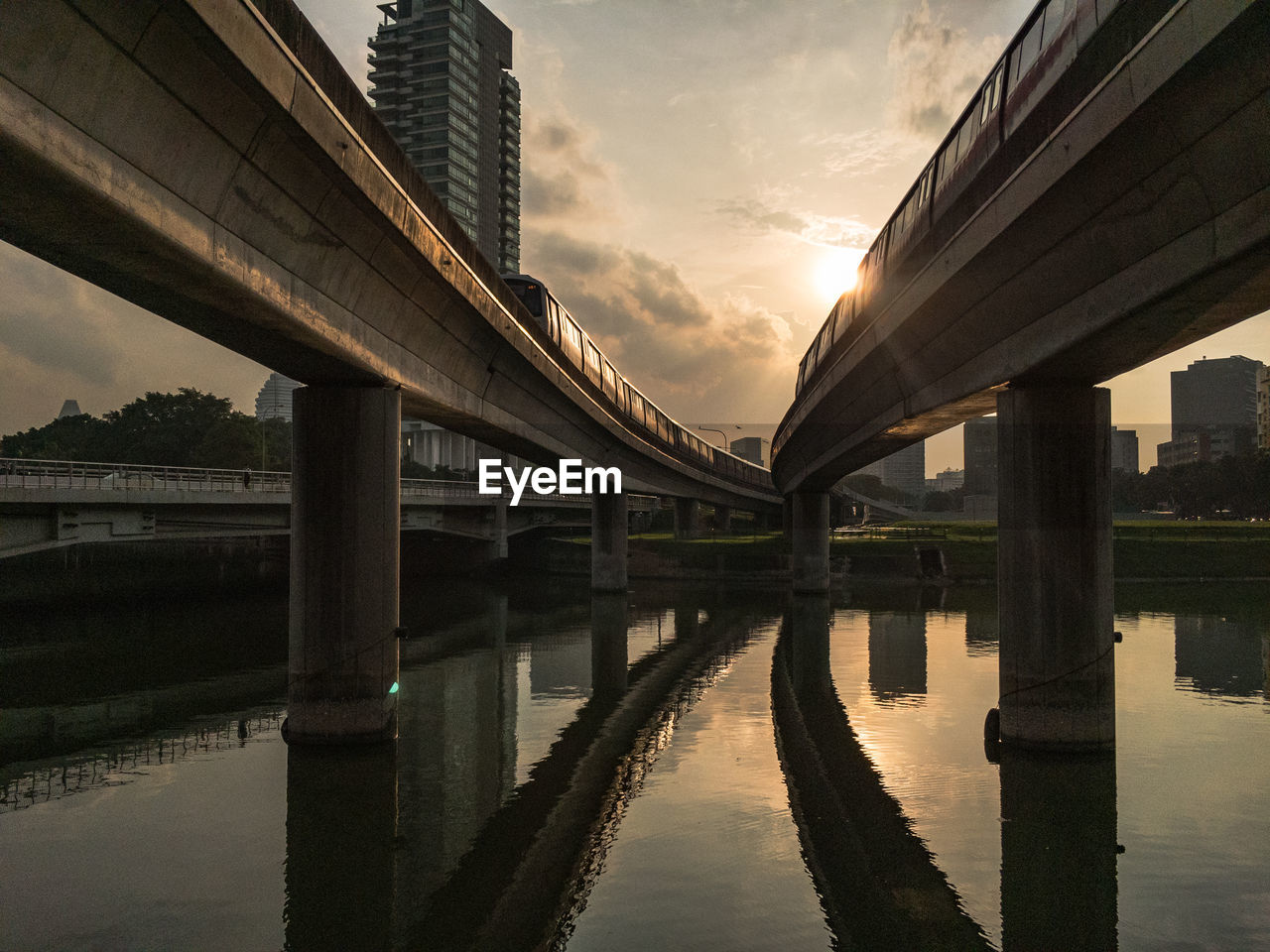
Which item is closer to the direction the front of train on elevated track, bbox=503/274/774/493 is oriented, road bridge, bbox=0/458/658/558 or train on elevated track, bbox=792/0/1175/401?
the road bridge

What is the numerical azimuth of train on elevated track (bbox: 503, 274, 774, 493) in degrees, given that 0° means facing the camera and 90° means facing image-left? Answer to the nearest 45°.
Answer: approximately 45°

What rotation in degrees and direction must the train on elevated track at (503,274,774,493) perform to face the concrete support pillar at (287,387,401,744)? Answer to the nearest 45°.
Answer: approximately 45° to its left

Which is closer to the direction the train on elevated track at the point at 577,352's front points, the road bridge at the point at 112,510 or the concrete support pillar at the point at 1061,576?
the road bridge
